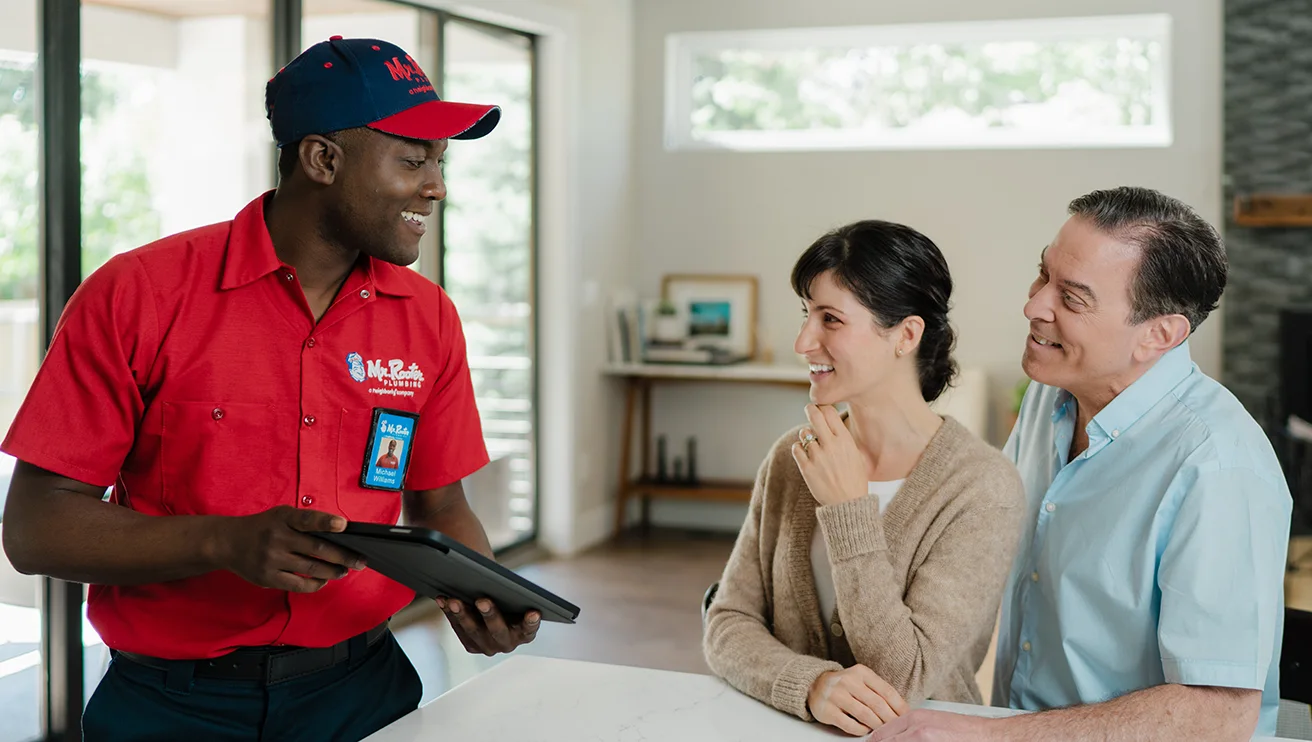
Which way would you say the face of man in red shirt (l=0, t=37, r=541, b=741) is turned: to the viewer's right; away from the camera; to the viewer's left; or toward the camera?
to the viewer's right

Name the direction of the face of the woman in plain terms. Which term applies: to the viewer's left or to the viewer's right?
to the viewer's left

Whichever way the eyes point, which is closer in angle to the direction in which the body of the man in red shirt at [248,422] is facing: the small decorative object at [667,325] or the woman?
the woman

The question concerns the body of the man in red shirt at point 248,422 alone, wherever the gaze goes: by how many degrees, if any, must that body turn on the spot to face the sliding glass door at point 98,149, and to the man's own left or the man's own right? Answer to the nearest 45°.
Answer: approximately 135° to the man's own left

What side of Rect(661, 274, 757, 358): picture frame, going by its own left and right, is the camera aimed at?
front

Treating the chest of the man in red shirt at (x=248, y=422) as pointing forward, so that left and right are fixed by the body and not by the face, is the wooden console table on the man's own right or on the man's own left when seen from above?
on the man's own left

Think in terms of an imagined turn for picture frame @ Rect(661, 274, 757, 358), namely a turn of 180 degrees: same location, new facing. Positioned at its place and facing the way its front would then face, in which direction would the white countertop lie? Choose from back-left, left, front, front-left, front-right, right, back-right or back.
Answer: back

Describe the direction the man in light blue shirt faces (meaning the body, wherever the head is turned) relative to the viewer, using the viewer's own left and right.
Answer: facing the viewer and to the left of the viewer
